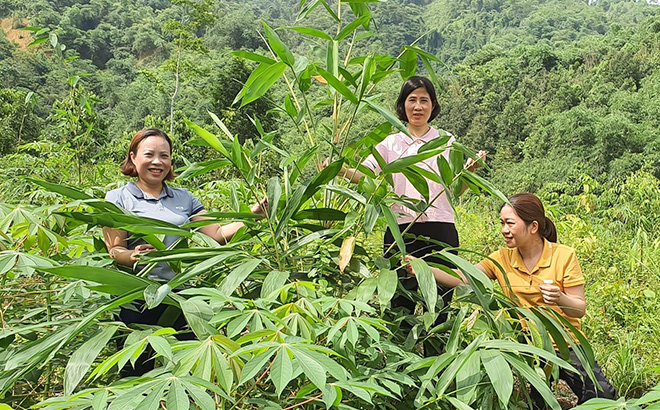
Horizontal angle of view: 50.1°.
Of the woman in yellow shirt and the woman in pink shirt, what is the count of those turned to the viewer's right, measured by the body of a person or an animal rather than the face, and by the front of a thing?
0

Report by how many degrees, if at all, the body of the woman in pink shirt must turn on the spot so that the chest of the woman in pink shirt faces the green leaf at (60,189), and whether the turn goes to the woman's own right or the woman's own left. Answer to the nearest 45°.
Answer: approximately 45° to the woman's own right

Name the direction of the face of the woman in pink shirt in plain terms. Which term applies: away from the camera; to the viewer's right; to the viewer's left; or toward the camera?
toward the camera

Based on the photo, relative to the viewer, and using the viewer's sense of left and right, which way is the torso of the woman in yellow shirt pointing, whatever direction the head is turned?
facing the viewer and to the left of the viewer

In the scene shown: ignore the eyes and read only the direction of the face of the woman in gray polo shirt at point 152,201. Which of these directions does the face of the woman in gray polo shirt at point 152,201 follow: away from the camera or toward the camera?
toward the camera

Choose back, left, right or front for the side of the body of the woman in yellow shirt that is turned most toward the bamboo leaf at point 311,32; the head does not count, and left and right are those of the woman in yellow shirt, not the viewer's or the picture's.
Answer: front

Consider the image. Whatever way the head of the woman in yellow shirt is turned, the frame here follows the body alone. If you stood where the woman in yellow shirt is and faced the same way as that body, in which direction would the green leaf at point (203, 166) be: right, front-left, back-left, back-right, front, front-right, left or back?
front

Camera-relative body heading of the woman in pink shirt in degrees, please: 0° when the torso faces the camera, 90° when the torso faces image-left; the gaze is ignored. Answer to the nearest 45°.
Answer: approximately 0°

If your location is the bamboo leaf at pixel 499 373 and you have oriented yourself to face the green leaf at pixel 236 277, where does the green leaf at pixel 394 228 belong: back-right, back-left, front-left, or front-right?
front-right

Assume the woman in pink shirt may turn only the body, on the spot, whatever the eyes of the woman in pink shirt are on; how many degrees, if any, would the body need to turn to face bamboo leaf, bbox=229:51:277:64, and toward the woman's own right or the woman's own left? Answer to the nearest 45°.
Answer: approximately 45° to the woman's own right

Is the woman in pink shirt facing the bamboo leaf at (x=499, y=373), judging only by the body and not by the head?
yes

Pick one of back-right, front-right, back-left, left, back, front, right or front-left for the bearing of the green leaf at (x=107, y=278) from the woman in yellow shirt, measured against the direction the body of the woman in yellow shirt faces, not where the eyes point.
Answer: front

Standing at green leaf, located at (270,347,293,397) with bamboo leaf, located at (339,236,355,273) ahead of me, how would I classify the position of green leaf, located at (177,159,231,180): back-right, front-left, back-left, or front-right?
front-left

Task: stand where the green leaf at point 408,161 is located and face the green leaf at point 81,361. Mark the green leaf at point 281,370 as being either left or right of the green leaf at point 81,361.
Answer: left
